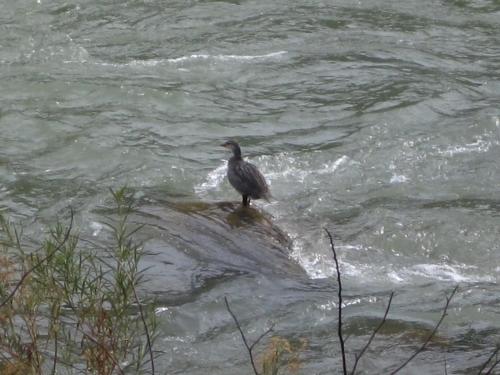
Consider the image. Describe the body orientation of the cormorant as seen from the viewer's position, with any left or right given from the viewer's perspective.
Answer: facing to the left of the viewer
